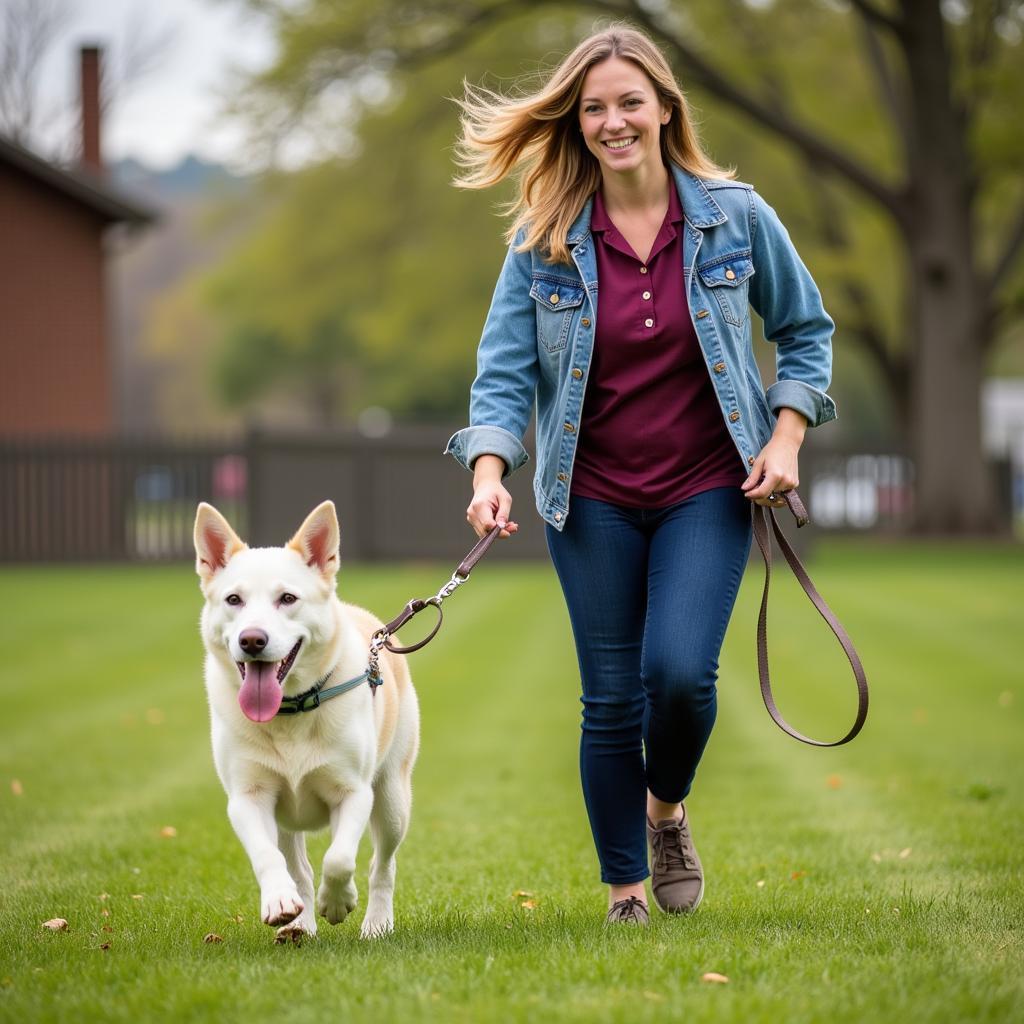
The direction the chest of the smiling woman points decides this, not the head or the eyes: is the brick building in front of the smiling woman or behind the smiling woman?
behind

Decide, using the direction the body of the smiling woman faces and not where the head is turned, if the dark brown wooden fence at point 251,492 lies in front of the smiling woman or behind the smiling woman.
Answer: behind

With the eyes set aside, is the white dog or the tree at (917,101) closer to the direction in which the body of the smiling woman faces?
the white dog

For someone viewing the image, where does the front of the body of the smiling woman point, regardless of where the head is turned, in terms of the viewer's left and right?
facing the viewer

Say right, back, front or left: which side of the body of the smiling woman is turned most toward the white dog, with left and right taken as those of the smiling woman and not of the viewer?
right

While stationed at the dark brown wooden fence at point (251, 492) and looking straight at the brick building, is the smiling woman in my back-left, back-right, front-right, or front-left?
back-left

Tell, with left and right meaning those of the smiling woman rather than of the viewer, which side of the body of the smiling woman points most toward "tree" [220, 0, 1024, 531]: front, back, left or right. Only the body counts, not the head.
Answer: back

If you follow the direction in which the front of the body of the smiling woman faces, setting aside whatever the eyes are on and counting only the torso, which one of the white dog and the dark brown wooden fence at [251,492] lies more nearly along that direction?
the white dog
